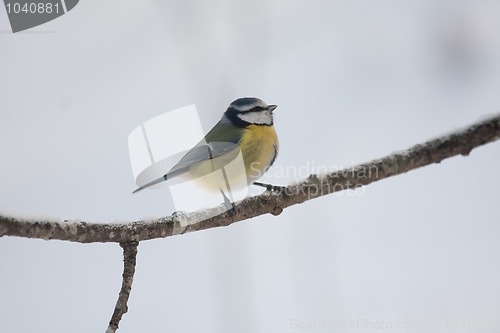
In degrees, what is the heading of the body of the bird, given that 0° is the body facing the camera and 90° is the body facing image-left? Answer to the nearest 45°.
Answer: approximately 270°
